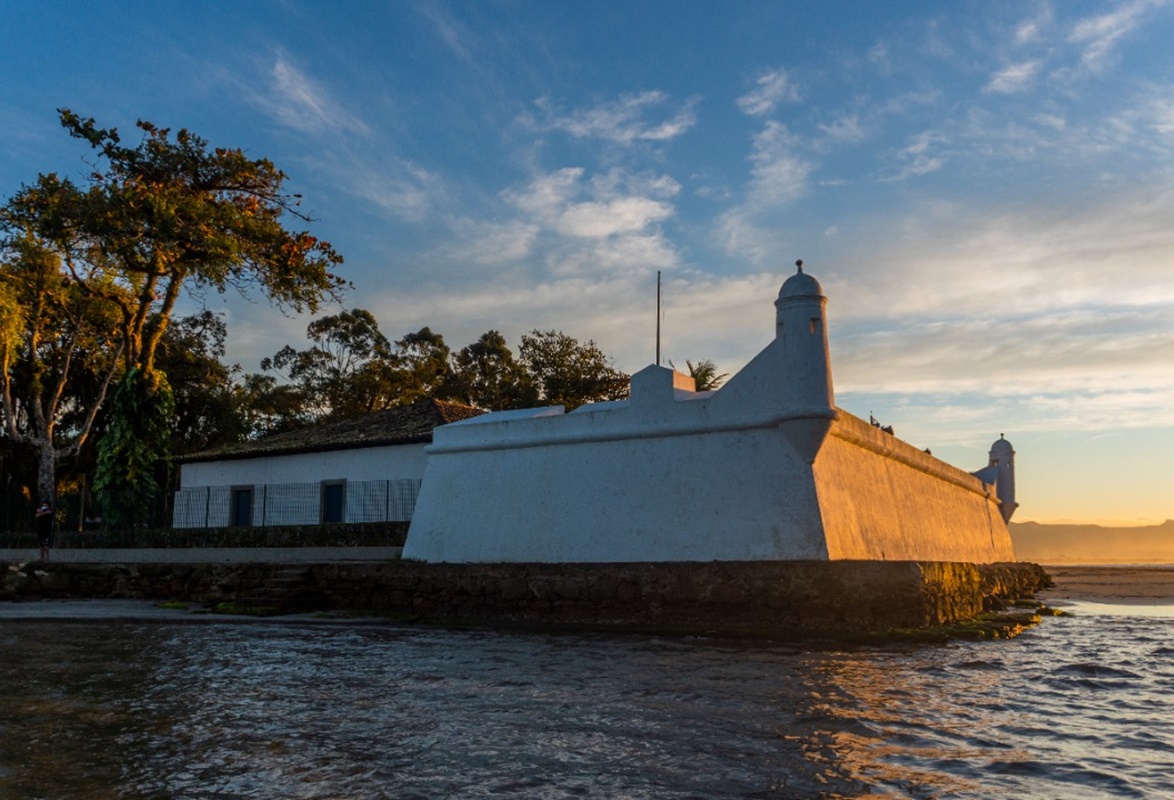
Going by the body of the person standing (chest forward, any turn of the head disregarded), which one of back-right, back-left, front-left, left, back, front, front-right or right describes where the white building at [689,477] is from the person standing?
front-left

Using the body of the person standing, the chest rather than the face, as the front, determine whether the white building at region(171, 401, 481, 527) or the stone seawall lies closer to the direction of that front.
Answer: the stone seawall

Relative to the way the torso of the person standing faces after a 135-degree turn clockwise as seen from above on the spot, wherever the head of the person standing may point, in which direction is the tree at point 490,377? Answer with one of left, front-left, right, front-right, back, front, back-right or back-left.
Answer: right

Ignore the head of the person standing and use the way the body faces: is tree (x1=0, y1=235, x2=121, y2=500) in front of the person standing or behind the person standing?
behind

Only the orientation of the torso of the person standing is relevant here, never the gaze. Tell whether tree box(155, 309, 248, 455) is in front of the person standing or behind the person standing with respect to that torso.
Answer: behind

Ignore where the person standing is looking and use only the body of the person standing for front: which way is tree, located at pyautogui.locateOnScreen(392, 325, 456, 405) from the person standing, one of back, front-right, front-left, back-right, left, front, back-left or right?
back-left

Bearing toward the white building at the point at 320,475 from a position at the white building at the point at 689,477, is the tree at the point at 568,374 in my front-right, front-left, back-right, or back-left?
front-right

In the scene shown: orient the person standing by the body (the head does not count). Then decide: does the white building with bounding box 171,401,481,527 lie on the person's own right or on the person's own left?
on the person's own left

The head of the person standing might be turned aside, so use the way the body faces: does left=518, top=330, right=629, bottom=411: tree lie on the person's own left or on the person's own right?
on the person's own left

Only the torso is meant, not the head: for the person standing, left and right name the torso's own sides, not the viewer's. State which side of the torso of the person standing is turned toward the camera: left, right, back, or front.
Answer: front

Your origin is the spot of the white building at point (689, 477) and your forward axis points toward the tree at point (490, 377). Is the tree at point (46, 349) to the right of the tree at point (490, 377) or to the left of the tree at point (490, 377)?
left
